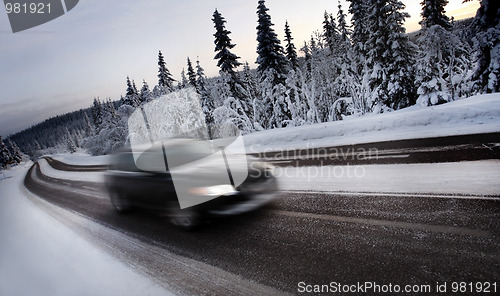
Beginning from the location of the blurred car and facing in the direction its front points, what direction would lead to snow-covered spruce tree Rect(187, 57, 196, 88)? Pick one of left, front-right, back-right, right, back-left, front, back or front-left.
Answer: back-left

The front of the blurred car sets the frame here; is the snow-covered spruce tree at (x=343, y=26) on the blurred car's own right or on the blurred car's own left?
on the blurred car's own left

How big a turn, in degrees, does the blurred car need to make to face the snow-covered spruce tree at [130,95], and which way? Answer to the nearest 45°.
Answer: approximately 135° to its left

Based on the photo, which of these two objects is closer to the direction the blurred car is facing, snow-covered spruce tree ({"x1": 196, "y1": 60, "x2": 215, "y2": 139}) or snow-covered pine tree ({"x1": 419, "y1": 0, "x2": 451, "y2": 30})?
the snow-covered pine tree

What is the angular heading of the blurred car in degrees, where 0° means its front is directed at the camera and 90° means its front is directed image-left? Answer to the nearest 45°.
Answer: approximately 315°

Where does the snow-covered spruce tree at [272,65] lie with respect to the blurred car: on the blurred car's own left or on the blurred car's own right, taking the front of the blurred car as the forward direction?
on the blurred car's own left

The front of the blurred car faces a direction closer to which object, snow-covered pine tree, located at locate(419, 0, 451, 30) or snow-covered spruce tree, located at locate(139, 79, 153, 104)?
the snow-covered pine tree

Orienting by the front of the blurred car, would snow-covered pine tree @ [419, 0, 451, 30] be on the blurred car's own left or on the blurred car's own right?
on the blurred car's own left

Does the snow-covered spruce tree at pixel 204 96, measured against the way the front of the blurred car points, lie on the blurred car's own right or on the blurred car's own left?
on the blurred car's own left
